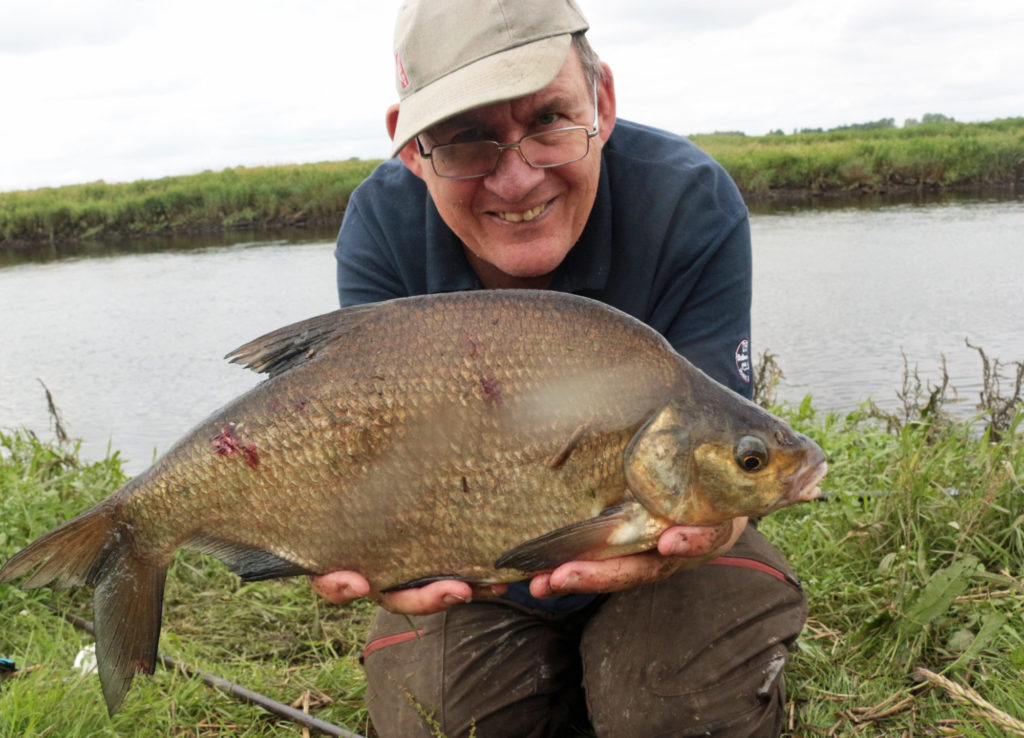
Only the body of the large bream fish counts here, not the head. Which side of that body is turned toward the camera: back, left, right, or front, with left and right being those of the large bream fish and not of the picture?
right
